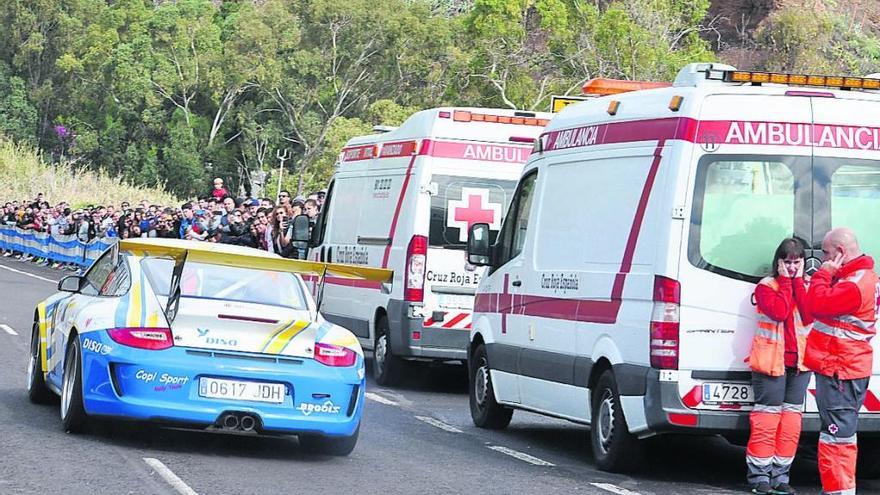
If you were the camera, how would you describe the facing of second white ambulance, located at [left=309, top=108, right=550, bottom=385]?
facing away from the viewer and to the left of the viewer

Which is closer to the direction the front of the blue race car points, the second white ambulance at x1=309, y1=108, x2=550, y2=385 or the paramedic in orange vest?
the second white ambulance

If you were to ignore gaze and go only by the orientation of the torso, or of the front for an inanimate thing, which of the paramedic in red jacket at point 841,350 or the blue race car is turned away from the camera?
the blue race car

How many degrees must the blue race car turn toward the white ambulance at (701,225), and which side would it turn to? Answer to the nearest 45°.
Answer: approximately 90° to its right

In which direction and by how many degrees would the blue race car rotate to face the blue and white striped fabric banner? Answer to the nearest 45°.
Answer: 0° — it already faces it

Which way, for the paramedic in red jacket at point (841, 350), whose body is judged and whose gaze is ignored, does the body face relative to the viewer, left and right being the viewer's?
facing to the left of the viewer

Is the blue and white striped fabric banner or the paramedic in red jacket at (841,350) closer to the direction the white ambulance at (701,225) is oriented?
the blue and white striped fabric banner

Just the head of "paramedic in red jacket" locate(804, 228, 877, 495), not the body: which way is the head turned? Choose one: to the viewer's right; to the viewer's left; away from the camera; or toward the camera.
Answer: to the viewer's left

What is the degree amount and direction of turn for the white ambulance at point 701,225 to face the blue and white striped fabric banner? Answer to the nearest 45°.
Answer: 0° — it already faces it

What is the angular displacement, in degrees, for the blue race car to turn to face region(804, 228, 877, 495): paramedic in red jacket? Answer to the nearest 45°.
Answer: approximately 135° to its right

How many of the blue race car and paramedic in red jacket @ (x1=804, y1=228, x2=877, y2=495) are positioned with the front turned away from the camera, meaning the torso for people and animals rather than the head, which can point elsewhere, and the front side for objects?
1

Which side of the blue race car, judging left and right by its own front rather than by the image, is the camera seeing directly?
back
